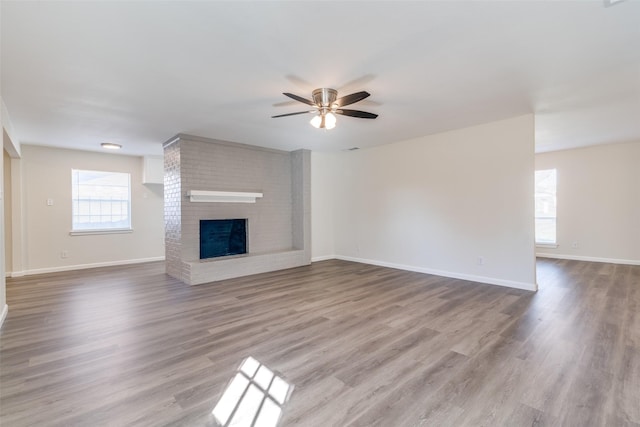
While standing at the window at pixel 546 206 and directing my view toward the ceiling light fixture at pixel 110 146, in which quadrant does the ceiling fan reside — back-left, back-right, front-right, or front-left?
front-left

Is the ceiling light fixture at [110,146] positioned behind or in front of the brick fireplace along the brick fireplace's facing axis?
behind

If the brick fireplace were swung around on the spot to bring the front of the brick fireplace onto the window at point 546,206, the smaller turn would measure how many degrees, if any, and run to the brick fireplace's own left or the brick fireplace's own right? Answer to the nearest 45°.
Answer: approximately 45° to the brick fireplace's own left

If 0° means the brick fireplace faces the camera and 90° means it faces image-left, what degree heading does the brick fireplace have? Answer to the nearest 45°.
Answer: approximately 315°

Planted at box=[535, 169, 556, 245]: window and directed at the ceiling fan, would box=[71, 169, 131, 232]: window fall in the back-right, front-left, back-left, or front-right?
front-right

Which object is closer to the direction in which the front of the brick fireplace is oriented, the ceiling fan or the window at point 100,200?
the ceiling fan

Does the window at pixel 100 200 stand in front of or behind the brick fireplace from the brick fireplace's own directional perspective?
behind

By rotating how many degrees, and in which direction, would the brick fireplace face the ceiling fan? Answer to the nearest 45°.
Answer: approximately 45° to its right
